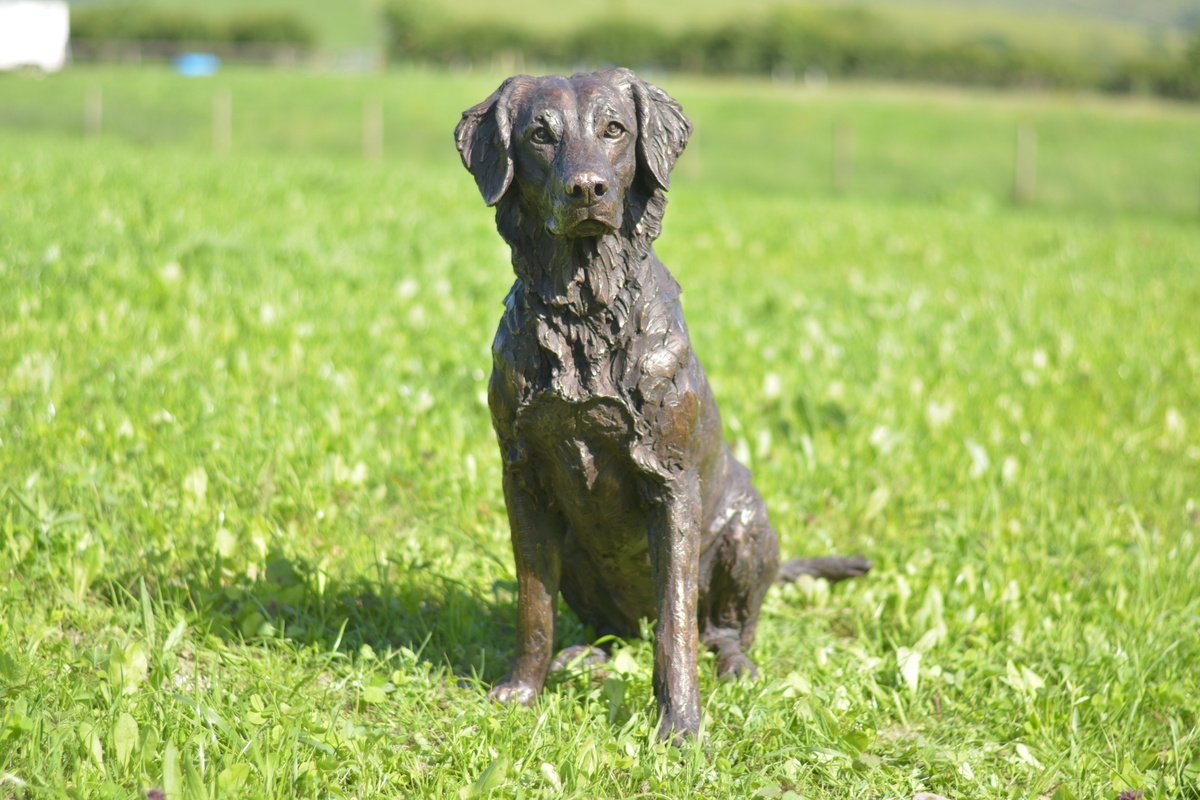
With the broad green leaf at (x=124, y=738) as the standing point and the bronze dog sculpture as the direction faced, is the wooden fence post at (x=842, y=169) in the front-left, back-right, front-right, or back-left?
front-left

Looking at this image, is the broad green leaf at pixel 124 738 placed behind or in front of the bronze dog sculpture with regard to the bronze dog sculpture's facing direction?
in front

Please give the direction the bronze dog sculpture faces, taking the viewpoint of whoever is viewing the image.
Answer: facing the viewer and to the left of the viewer

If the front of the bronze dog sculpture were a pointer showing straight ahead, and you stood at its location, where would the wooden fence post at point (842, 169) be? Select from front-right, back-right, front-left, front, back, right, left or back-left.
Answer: back-right

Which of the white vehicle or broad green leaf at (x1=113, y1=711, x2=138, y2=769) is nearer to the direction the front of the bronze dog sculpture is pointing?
the broad green leaf

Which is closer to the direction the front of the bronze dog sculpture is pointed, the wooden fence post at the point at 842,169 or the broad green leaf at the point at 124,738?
the broad green leaf

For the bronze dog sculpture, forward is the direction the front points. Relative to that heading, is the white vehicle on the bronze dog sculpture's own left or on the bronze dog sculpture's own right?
on the bronze dog sculpture's own right

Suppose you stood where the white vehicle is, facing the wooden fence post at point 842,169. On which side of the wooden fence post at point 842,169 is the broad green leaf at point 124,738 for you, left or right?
right
